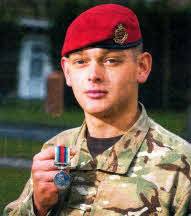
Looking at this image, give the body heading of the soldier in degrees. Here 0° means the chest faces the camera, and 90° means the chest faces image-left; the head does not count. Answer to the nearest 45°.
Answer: approximately 45°
